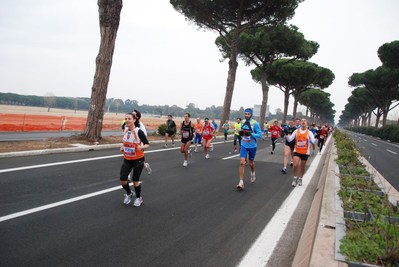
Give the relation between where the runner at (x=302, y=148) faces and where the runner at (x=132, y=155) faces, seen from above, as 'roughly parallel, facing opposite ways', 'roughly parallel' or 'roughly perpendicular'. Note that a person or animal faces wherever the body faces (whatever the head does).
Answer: roughly parallel

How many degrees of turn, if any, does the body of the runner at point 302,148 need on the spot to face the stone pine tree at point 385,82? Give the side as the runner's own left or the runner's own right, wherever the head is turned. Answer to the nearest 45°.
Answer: approximately 180°

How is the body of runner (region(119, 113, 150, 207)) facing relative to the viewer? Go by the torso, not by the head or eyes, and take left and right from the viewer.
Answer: facing the viewer and to the left of the viewer

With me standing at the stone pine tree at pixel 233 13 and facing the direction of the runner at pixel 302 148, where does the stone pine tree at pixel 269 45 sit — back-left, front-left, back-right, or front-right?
back-left

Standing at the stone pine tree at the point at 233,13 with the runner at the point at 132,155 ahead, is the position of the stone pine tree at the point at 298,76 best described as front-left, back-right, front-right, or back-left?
back-left

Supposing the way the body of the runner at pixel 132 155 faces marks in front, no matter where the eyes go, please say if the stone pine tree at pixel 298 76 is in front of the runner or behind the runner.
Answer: behind

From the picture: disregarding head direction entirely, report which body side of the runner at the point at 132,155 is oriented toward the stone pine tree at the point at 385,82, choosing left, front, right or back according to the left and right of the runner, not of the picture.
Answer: back

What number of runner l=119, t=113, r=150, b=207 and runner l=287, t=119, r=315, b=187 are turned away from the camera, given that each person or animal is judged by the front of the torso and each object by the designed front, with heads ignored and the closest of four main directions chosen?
0

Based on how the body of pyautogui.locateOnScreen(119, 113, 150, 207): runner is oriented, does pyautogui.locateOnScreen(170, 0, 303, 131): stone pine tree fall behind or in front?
behind

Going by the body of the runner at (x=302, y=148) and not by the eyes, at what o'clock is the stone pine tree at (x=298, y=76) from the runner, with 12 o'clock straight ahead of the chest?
The stone pine tree is roughly at 6 o'clock from the runner.

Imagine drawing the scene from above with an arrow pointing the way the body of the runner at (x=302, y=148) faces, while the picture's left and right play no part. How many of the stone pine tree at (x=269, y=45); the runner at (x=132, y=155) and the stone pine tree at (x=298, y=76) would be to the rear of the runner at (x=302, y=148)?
2

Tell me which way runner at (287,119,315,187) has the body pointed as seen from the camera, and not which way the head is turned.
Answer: toward the camera

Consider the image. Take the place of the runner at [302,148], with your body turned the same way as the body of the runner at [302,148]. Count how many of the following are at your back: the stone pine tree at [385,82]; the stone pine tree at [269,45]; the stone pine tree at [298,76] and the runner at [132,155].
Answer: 3
